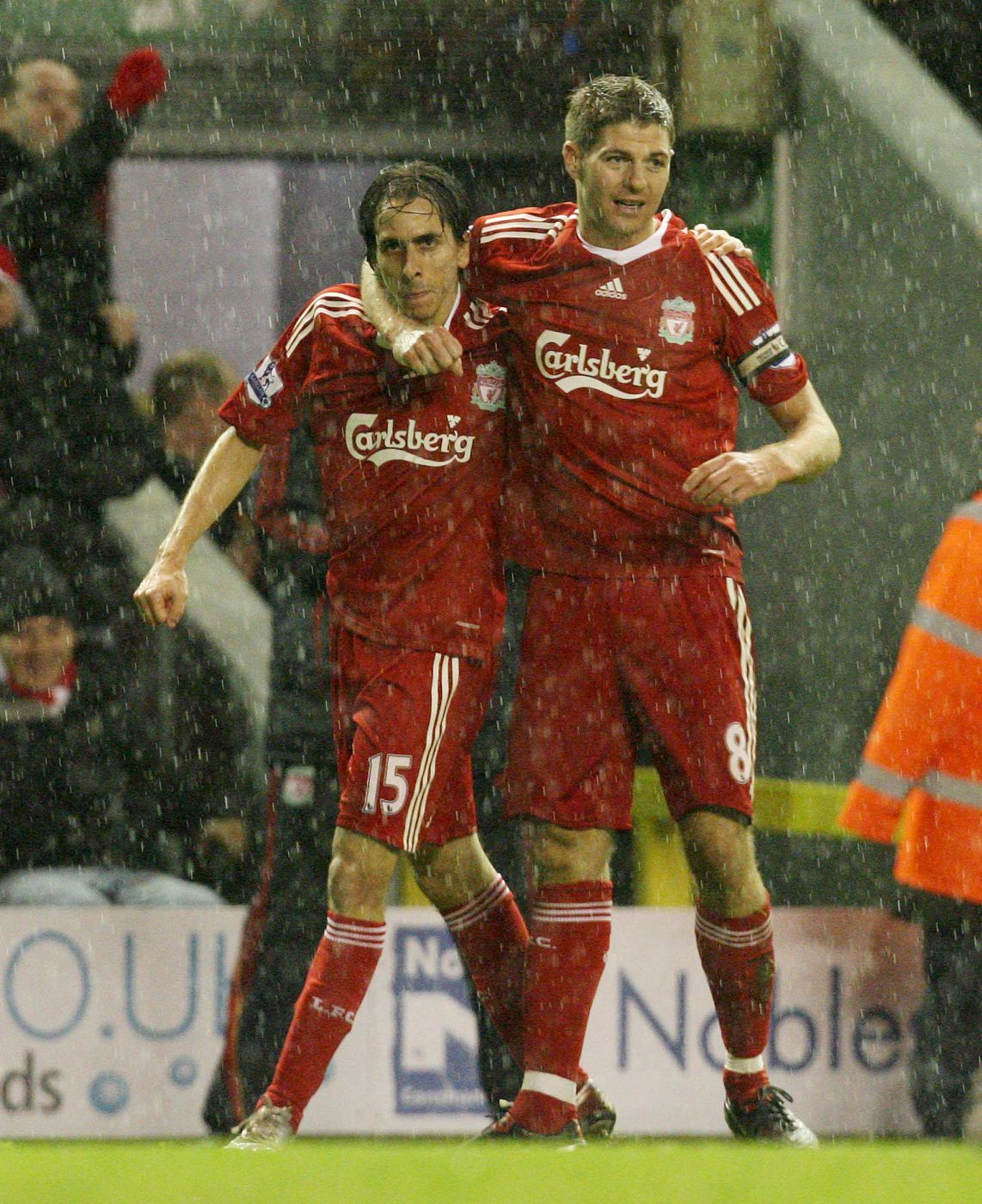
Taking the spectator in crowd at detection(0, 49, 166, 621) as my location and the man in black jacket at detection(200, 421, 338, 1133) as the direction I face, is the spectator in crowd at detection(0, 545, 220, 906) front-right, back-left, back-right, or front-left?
front-right

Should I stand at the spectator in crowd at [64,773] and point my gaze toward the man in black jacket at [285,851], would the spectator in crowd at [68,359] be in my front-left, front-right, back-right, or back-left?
back-left

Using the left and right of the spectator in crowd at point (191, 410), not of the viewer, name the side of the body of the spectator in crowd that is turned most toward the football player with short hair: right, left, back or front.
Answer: front

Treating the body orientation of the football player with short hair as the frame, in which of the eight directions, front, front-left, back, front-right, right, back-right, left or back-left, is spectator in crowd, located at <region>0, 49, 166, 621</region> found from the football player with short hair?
back-right

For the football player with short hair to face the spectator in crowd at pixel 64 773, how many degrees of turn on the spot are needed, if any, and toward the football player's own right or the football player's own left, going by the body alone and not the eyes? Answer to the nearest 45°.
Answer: approximately 135° to the football player's own right

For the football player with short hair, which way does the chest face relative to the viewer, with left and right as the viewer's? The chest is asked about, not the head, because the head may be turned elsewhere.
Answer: facing the viewer

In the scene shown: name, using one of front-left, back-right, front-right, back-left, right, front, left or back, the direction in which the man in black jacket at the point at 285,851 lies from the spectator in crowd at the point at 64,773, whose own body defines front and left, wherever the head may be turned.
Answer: front-left

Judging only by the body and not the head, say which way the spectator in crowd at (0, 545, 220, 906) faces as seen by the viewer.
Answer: toward the camera

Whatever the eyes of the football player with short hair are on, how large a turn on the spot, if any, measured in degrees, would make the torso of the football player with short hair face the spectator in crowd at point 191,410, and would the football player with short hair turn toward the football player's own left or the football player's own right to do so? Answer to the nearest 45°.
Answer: approximately 135° to the football player's own right

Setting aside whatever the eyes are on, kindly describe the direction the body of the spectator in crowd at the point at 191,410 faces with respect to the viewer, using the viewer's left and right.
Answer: facing the viewer and to the right of the viewer

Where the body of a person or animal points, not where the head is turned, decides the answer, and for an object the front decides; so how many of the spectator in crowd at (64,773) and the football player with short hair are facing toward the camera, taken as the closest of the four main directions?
2
